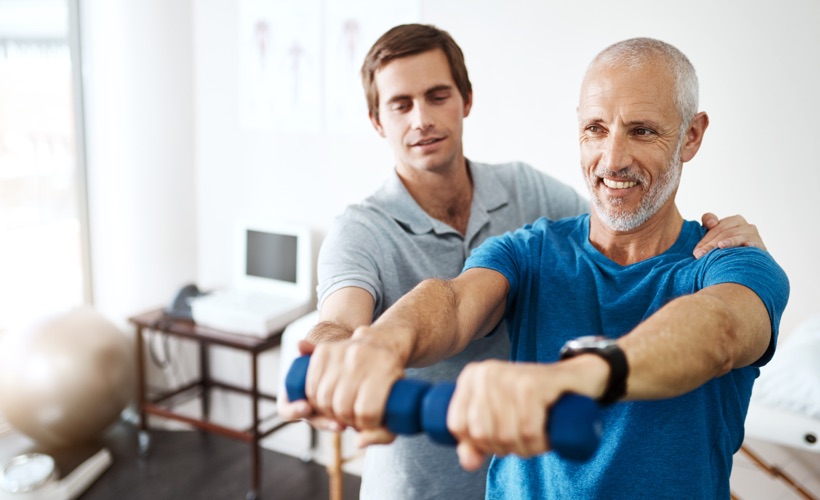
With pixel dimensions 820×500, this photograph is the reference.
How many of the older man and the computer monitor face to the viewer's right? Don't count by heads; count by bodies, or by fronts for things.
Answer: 0

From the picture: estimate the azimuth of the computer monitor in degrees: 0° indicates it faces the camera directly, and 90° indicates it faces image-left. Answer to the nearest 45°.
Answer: approximately 45°

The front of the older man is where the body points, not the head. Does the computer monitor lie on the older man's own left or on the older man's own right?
on the older man's own right

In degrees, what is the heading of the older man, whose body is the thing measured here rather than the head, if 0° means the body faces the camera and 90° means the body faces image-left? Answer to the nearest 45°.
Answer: approximately 45°

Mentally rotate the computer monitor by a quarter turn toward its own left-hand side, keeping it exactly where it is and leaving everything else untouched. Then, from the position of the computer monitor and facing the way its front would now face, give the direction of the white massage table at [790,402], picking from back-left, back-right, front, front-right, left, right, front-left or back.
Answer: front

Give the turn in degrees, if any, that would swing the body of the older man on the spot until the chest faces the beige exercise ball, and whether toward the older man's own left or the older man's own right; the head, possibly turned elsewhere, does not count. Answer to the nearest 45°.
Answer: approximately 90° to the older man's own right

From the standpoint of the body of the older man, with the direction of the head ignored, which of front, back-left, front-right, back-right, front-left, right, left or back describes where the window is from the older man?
right

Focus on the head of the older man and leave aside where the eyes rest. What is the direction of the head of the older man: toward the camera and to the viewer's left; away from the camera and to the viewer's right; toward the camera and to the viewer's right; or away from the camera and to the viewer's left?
toward the camera and to the viewer's left

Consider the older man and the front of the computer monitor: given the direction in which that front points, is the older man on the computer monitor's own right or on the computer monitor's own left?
on the computer monitor's own left

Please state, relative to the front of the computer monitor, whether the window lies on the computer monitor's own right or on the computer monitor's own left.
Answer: on the computer monitor's own right

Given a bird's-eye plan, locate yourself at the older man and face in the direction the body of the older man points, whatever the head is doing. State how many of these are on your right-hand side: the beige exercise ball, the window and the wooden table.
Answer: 3

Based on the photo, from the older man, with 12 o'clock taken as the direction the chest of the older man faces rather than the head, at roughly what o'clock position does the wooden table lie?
The wooden table is roughly at 3 o'clock from the older man.
